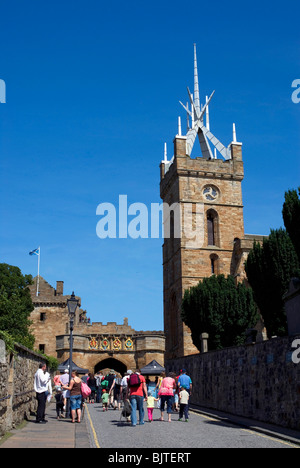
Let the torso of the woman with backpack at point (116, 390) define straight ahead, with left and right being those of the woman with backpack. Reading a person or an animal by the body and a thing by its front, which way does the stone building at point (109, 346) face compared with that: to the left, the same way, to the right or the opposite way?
the opposite way

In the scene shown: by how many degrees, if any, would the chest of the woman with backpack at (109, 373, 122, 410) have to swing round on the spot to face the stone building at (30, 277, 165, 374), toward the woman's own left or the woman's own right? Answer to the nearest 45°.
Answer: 0° — they already face it

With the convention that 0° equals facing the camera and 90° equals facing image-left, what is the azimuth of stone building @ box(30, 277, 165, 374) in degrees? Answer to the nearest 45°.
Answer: approximately 0°

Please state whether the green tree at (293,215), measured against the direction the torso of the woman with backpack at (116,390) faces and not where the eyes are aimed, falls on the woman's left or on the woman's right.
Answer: on the woman's right

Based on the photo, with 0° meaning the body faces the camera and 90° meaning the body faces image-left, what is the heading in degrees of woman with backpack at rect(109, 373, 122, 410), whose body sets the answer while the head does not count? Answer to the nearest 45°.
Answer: approximately 180°

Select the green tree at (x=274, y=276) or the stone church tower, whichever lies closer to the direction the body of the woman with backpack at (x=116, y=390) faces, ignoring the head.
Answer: the stone church tower

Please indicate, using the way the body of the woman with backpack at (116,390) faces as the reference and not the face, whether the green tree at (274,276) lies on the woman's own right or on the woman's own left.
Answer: on the woman's own right

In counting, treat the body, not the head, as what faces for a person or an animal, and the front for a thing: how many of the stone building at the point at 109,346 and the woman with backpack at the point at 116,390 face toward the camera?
1

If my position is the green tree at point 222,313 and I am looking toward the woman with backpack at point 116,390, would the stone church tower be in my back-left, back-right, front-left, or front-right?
back-right

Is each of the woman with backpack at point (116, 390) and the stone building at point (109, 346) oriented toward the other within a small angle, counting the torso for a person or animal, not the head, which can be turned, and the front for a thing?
yes

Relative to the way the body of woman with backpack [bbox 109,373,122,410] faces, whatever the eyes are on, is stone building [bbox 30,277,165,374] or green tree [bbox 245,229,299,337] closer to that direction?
the stone building
